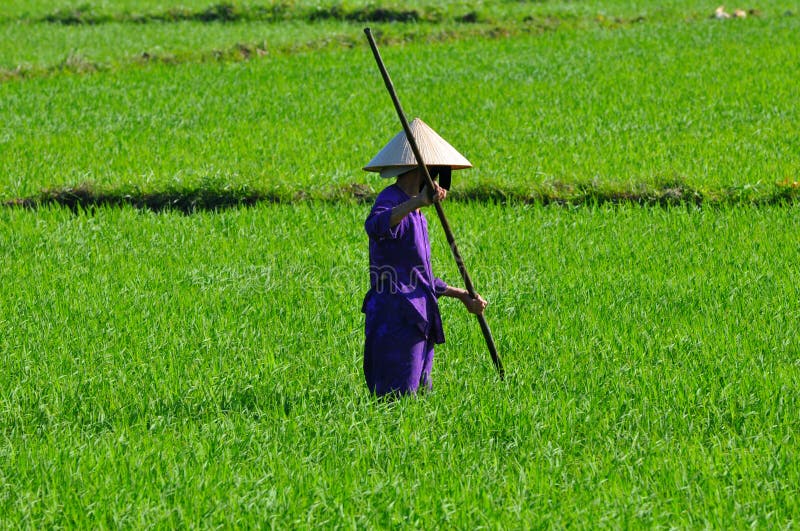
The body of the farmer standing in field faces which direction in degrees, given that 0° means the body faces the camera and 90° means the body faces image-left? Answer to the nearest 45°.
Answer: approximately 270°
